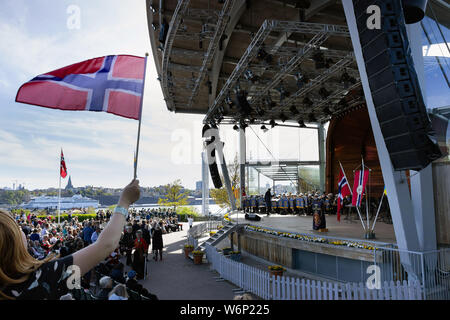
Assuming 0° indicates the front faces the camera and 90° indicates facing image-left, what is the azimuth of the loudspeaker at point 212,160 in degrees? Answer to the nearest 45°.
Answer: approximately 45°

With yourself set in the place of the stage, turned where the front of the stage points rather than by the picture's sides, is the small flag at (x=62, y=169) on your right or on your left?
on your right

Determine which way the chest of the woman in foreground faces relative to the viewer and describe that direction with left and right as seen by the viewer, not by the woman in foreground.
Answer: facing away from the viewer and to the right of the viewer

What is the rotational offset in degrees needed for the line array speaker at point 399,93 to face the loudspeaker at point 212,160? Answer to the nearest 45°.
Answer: approximately 90° to its right

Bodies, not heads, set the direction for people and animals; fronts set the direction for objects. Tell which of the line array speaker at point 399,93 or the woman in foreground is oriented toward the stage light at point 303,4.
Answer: the woman in foreground
